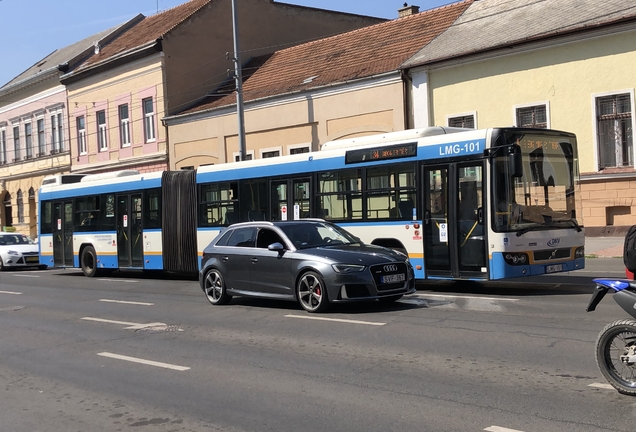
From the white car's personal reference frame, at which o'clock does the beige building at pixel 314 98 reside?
The beige building is roughly at 11 o'clock from the white car.

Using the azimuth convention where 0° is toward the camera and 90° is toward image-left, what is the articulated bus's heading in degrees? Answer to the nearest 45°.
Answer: approximately 315°

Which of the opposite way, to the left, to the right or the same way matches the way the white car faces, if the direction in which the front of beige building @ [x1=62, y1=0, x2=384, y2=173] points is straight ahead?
to the left

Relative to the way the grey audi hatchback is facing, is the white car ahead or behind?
behind

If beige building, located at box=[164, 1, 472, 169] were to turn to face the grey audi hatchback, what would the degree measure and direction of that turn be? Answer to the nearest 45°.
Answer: approximately 45° to its left

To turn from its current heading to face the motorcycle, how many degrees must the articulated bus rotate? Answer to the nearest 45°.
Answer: approximately 45° to its right

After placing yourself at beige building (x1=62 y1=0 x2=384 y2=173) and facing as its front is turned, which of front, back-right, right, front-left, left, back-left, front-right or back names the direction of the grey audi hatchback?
front-left
